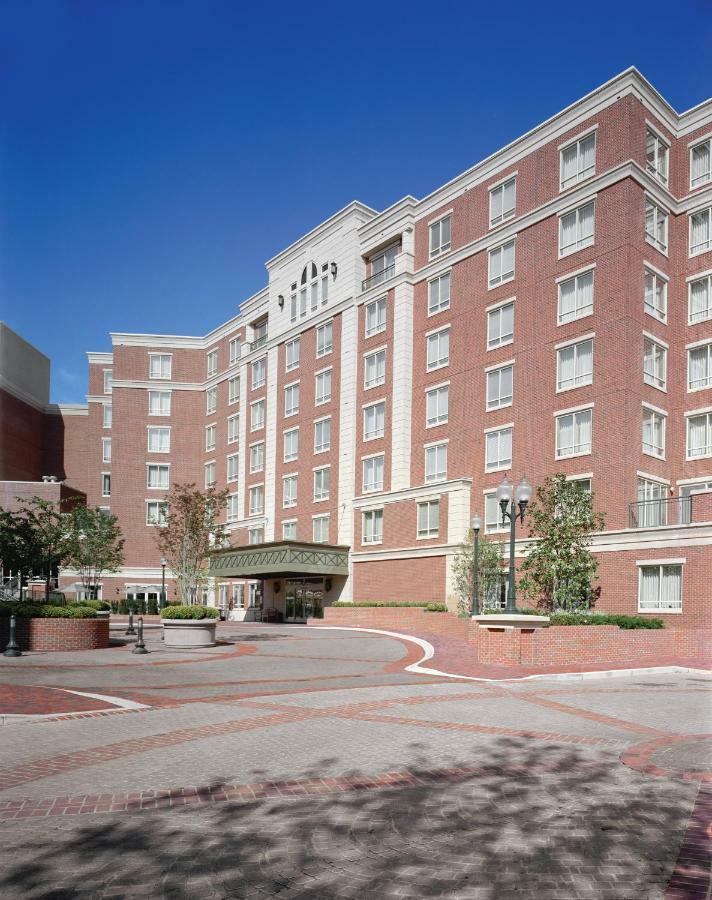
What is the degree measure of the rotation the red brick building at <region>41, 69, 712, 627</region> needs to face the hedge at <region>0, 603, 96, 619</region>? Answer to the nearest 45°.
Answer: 0° — it already faces it

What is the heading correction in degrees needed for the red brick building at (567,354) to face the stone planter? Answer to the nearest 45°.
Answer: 0° — it already faces it

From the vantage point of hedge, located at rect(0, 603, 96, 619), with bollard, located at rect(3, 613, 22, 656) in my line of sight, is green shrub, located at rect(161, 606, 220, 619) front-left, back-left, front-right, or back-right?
back-left

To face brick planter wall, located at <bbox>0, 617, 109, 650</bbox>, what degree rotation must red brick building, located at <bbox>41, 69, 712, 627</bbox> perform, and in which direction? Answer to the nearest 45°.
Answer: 0° — it already faces it

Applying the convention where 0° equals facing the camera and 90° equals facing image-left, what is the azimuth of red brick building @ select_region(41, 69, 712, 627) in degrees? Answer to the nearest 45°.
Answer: approximately 45°

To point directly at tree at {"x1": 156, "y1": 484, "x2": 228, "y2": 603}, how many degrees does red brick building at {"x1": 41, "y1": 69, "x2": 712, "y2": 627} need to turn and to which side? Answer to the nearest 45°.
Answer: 0° — it already faces it
